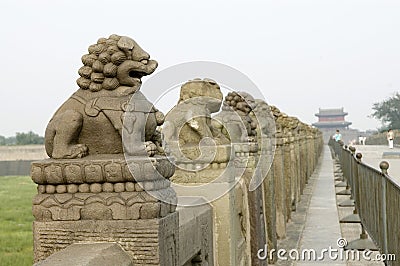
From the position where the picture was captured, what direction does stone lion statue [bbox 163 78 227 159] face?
facing to the right of the viewer

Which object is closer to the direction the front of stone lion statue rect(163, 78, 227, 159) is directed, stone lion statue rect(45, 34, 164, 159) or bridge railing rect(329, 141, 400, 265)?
the bridge railing

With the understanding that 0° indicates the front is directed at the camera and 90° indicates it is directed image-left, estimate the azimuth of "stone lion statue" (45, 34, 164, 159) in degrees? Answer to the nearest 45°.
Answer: approximately 270°

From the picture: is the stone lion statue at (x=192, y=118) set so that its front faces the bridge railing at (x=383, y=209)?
yes

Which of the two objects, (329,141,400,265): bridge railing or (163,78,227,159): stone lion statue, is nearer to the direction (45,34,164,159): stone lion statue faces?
the bridge railing

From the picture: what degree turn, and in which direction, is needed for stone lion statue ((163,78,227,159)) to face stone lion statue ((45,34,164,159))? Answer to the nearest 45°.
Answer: approximately 90° to its right

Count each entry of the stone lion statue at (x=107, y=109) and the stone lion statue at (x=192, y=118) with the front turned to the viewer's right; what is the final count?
2
